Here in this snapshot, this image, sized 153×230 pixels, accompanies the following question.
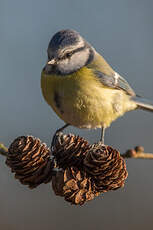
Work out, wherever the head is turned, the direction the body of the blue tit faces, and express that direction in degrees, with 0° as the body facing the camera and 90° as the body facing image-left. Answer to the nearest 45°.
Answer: approximately 45°
